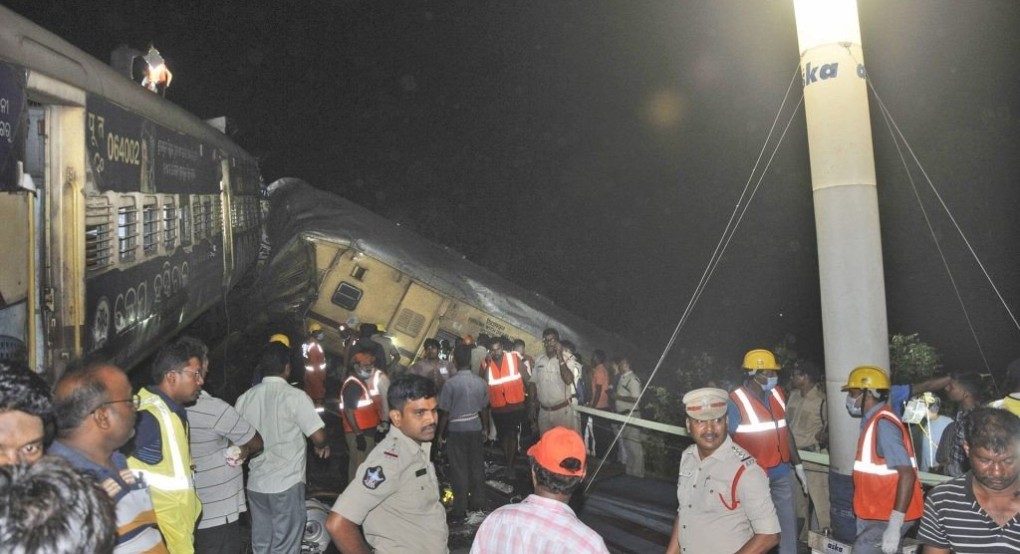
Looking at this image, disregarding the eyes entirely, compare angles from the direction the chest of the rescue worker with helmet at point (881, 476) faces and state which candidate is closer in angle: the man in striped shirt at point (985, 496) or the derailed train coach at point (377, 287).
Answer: the derailed train coach

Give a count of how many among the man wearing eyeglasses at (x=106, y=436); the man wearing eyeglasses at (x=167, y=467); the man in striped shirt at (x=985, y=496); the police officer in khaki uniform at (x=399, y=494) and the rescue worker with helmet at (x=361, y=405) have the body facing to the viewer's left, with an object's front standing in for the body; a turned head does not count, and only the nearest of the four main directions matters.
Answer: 0

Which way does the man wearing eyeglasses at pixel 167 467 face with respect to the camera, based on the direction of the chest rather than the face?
to the viewer's right

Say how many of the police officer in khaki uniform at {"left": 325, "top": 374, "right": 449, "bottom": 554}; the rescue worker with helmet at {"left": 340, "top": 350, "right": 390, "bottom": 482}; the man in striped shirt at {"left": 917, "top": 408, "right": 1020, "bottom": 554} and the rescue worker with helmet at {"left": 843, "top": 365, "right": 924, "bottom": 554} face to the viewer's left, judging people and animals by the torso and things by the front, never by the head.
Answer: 1

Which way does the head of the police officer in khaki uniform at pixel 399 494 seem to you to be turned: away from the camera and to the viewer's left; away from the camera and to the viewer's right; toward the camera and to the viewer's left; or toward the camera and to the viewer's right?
toward the camera and to the viewer's right

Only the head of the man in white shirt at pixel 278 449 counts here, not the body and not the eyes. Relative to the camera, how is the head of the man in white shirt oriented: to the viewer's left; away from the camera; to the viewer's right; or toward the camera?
away from the camera

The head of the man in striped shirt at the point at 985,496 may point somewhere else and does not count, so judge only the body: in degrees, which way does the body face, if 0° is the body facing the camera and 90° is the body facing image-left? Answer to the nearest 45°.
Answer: approximately 0°

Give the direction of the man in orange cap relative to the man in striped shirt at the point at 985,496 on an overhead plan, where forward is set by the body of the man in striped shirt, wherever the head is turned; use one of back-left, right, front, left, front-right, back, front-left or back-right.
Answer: front-right

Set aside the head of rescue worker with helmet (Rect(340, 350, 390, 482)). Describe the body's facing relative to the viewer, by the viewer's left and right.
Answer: facing the viewer and to the right of the viewer

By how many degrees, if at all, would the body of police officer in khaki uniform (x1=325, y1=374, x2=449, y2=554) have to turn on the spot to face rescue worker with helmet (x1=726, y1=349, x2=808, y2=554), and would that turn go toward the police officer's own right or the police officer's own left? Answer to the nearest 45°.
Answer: approximately 90° to the police officer's own left

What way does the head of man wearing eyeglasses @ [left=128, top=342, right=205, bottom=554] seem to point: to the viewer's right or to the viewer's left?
to the viewer's right
